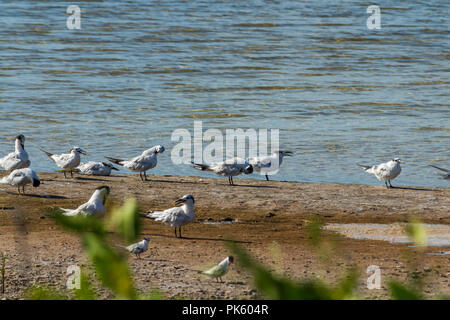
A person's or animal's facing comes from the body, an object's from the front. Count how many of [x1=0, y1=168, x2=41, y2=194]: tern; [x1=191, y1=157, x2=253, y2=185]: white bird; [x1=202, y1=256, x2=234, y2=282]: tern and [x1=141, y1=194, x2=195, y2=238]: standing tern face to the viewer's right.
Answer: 4

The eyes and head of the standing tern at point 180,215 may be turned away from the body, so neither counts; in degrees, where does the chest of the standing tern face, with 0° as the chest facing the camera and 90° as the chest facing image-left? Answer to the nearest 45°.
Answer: approximately 270°

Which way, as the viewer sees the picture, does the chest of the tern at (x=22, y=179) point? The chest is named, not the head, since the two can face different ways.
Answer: to the viewer's right

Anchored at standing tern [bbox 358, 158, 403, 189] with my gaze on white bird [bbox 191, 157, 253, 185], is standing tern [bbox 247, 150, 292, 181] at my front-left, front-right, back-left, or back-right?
front-right

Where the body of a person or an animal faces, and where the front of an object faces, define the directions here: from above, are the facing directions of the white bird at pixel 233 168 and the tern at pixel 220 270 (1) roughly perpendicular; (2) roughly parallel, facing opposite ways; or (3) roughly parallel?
roughly parallel

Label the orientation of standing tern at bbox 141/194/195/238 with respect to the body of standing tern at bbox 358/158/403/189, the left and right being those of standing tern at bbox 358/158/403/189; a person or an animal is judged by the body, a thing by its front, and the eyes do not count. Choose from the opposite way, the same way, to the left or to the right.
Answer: the same way

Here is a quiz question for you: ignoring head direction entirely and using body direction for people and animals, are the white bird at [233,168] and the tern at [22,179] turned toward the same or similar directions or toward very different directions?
same or similar directions

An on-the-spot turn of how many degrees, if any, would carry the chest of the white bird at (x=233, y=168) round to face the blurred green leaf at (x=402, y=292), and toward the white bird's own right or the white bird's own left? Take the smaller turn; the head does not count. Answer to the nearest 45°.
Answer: approximately 90° to the white bird's own right

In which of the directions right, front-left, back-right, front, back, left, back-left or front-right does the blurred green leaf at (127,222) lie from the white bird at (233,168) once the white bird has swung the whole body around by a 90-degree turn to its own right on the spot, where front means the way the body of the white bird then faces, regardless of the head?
front

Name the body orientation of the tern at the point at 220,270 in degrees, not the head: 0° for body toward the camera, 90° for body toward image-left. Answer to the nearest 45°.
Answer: approximately 270°

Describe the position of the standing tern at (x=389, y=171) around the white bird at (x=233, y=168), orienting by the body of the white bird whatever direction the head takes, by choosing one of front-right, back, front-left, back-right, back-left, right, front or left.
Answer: front

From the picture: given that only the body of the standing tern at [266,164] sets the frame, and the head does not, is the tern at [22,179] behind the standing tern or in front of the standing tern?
behind

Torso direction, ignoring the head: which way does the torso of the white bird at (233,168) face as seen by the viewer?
to the viewer's right

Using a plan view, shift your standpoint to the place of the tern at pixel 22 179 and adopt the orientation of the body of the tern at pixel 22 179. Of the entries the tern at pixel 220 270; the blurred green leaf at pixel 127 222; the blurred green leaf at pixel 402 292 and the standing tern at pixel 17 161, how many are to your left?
1

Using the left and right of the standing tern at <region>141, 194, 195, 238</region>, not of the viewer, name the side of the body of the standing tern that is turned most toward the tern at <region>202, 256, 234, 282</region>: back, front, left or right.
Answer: right

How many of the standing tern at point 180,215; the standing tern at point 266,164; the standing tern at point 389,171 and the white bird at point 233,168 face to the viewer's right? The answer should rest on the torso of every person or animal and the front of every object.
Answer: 4

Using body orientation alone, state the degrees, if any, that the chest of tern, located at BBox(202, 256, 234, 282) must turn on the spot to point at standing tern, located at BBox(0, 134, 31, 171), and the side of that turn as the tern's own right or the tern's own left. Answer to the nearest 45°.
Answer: approximately 135° to the tern's own left

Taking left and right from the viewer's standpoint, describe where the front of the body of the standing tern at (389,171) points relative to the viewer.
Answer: facing to the right of the viewer
